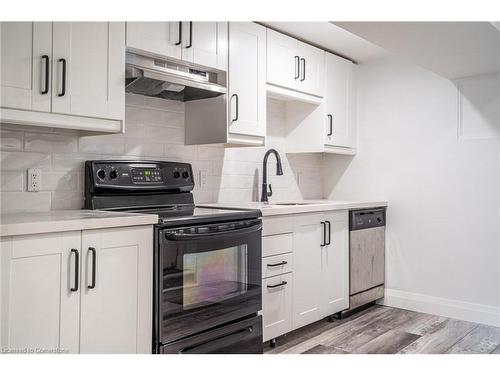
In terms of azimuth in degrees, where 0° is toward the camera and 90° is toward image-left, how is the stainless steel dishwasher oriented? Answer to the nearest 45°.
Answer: approximately 315°

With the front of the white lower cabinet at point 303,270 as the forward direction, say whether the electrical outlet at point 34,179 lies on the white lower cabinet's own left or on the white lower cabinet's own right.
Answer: on the white lower cabinet's own right

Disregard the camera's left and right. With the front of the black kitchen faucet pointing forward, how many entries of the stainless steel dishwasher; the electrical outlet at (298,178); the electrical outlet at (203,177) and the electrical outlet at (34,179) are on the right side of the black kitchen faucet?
2

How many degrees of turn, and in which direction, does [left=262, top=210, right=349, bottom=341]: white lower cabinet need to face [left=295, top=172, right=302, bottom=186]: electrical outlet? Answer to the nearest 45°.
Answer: approximately 135° to its left

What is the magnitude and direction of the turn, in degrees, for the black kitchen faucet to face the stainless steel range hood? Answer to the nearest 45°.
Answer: approximately 90° to its right

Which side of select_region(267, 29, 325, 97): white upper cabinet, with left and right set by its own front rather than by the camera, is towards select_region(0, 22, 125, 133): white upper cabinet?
right

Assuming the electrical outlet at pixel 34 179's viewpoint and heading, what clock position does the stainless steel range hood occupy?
The stainless steel range hood is roughly at 9 o'clock from the electrical outlet.

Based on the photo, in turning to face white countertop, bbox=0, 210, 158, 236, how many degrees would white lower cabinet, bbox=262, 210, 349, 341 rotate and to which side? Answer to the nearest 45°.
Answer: approximately 90° to its right
